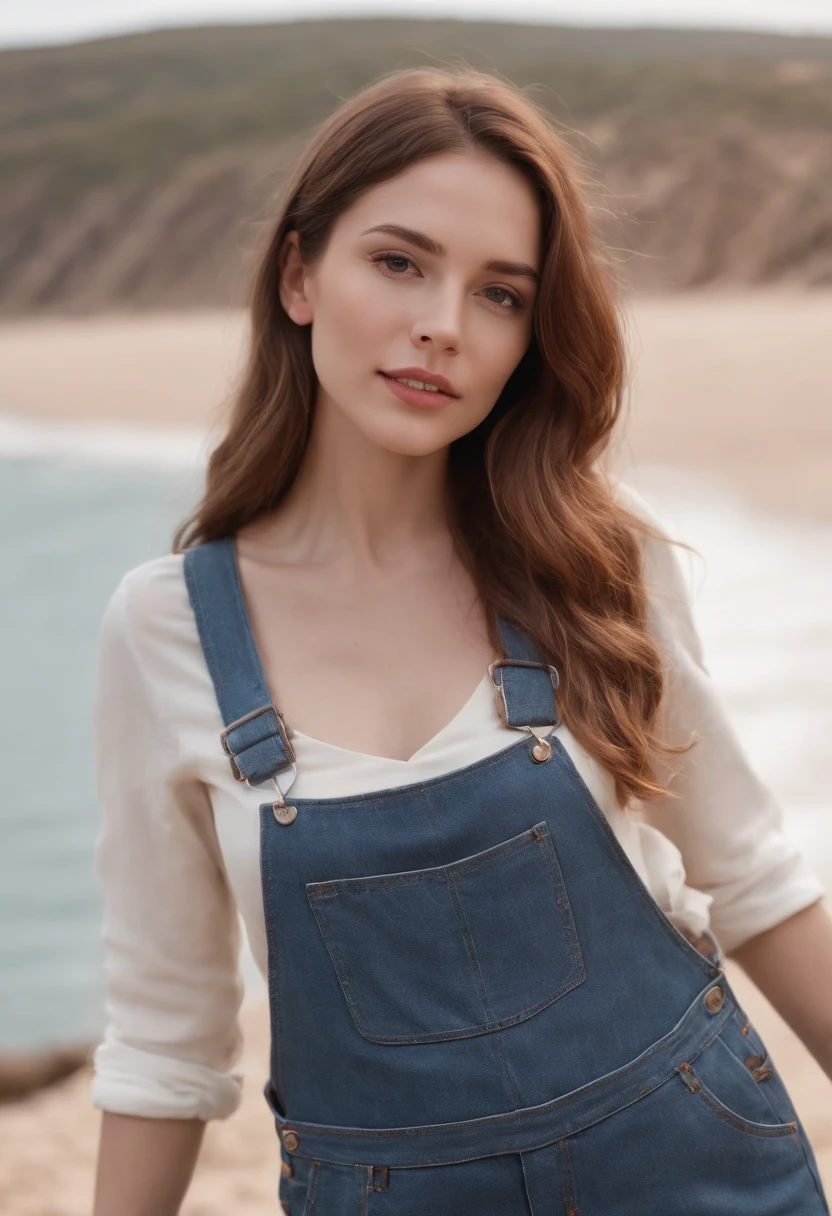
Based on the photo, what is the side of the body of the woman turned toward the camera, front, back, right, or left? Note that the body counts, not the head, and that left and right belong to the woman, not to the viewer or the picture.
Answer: front

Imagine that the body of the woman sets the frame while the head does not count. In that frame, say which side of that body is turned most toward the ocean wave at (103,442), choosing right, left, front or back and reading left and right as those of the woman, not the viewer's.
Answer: back
